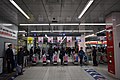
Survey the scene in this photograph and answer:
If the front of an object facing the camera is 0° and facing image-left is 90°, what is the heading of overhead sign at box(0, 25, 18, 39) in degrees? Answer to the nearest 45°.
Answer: approximately 315°

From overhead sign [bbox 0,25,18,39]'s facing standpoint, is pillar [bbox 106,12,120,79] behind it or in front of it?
in front
